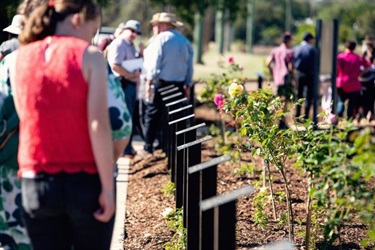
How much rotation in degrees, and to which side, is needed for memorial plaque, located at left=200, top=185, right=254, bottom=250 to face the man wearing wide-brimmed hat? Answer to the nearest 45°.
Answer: approximately 90° to its right

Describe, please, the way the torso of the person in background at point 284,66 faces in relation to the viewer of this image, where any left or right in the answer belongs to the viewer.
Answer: facing away from the viewer and to the right of the viewer

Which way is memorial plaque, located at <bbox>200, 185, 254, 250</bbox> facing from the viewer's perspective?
to the viewer's left

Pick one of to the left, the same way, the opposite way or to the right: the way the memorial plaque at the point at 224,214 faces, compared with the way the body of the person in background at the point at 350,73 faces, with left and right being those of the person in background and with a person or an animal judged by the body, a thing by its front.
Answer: to the left

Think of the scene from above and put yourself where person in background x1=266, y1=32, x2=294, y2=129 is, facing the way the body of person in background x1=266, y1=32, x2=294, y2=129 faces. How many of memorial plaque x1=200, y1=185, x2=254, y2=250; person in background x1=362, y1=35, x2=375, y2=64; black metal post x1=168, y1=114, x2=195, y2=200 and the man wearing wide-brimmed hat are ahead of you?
1

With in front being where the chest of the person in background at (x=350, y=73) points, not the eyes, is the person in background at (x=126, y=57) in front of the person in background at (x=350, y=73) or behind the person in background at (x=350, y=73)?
behind

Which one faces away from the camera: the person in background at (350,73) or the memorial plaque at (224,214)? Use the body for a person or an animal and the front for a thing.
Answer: the person in background

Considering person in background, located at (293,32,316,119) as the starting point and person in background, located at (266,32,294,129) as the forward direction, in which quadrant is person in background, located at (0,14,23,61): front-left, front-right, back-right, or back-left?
front-left

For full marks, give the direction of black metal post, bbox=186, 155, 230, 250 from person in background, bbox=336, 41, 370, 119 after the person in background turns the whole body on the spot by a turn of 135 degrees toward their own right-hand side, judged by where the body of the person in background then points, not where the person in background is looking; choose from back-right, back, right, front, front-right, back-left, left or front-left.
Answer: front-right

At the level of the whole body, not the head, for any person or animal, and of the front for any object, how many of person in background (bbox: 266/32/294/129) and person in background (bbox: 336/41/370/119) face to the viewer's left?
0

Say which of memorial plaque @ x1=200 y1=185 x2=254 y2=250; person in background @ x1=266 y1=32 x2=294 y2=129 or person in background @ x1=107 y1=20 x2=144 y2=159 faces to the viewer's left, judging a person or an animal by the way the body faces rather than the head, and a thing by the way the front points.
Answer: the memorial plaque

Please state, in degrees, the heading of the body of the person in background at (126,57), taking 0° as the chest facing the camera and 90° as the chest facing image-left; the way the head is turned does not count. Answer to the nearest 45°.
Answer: approximately 315°

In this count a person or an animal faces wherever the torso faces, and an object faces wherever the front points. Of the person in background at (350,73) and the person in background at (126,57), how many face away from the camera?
1

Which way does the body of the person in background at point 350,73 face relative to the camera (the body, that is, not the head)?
away from the camera

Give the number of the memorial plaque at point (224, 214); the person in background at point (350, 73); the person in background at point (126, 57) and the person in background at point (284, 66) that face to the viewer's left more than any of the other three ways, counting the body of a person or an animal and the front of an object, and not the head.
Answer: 1

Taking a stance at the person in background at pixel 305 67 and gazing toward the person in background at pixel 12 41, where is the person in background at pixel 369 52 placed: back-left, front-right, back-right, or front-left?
back-left

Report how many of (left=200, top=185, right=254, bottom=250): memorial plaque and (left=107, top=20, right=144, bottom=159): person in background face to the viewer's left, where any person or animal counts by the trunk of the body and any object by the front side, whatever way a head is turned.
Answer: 1
